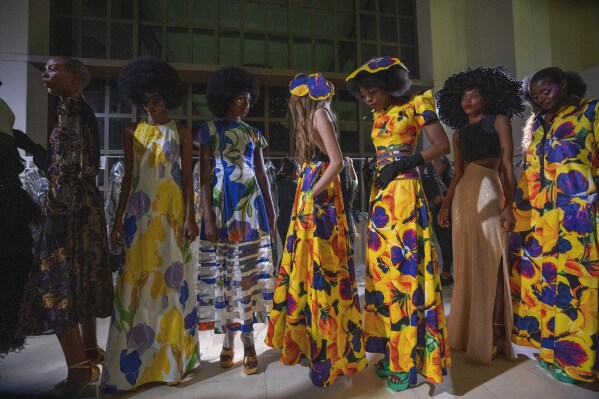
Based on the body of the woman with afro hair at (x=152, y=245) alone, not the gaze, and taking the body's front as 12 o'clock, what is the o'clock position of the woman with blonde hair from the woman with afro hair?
The woman with blonde hair is roughly at 10 o'clock from the woman with afro hair.

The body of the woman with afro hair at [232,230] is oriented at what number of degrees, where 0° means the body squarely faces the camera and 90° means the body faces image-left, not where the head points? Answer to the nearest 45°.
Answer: approximately 0°

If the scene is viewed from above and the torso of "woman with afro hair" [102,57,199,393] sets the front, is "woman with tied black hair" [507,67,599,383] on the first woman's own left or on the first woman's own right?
on the first woman's own left

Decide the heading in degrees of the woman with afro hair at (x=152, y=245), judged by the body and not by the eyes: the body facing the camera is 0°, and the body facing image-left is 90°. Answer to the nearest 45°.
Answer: approximately 0°

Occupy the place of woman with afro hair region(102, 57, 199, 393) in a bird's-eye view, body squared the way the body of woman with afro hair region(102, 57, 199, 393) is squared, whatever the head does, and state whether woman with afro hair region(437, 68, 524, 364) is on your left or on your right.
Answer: on your left
